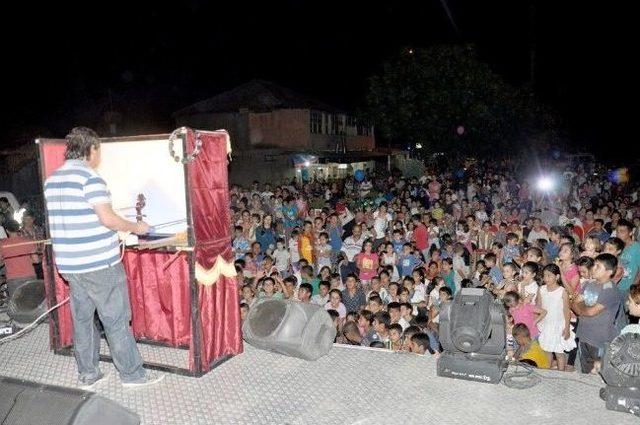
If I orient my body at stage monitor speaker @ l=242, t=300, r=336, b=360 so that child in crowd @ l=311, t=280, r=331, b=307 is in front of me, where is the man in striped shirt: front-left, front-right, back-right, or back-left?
back-left

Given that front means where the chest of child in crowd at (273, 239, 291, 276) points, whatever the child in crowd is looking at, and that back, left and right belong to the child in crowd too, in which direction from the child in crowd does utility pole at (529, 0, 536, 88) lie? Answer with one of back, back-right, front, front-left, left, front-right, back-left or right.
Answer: back-left
